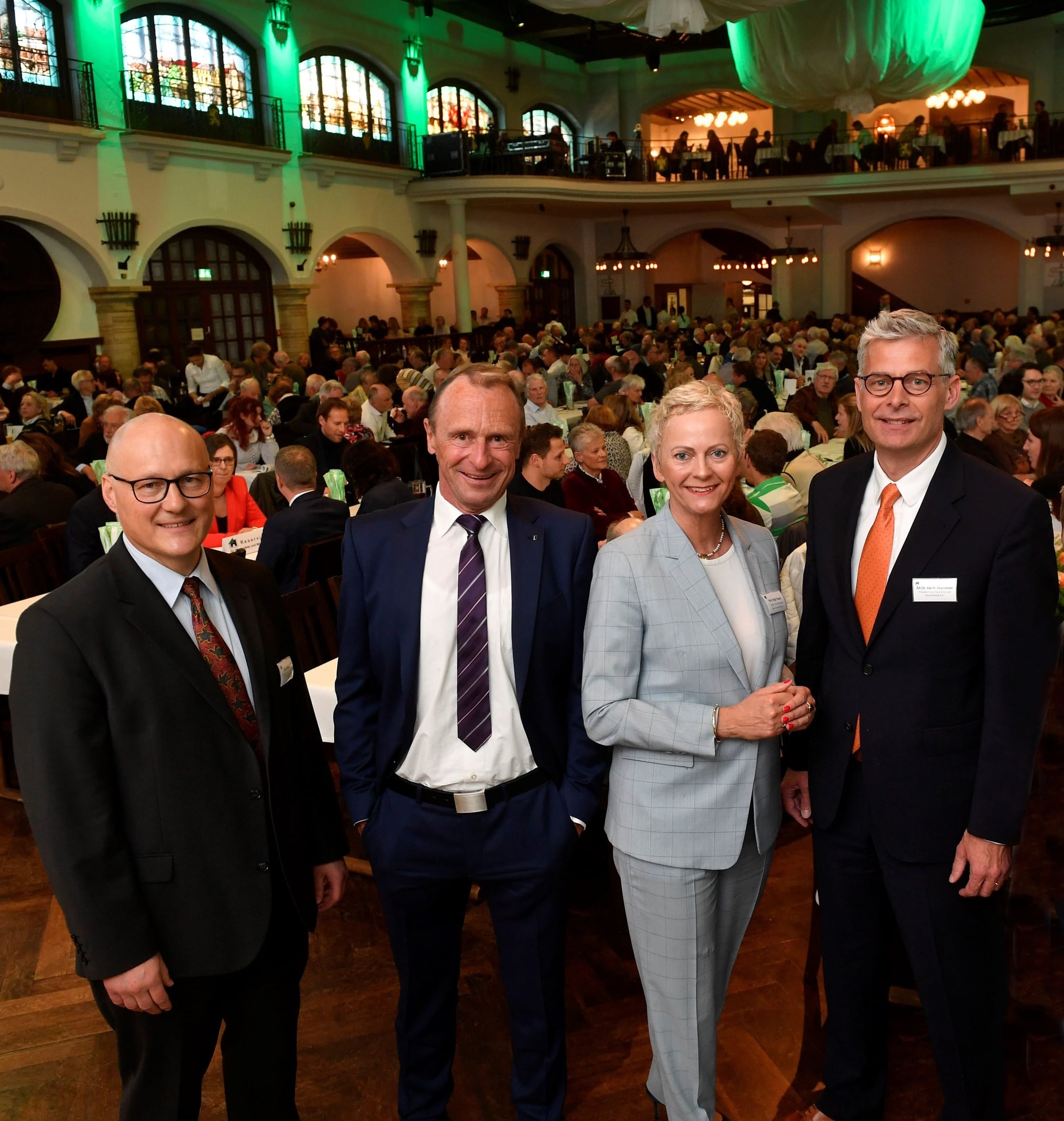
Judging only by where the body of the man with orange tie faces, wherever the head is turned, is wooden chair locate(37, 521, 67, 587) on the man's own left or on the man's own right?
on the man's own right

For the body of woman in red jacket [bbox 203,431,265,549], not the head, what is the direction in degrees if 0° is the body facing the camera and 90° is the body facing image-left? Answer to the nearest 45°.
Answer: approximately 0°

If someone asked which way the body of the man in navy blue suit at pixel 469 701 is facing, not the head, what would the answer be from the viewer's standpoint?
toward the camera

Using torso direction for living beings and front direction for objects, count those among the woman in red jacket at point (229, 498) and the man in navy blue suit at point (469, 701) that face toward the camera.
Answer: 2

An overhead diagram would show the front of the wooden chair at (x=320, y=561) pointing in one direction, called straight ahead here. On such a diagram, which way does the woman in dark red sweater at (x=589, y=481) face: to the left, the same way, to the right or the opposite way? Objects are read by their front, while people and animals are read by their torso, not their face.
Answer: the opposite way

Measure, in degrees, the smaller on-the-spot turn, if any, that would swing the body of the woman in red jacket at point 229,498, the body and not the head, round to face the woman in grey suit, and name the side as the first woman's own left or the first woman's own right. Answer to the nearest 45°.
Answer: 0° — they already face them

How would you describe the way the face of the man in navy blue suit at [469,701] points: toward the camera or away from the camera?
toward the camera

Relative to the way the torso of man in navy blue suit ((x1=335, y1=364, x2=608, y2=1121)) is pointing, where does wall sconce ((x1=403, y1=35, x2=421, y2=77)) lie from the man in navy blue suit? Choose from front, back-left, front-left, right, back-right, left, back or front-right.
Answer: back

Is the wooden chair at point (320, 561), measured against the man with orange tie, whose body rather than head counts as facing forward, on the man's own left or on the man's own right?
on the man's own right

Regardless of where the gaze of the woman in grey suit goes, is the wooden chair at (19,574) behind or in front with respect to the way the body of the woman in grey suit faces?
behind

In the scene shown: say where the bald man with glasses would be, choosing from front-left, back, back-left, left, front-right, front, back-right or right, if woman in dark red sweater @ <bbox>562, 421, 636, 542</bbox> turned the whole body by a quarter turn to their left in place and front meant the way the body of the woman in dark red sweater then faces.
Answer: back-right

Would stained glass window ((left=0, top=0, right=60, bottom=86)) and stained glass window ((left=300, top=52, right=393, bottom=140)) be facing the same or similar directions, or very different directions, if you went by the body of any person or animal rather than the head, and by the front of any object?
same or similar directions

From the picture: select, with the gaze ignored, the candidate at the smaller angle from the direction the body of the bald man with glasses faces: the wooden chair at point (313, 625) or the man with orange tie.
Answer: the man with orange tie

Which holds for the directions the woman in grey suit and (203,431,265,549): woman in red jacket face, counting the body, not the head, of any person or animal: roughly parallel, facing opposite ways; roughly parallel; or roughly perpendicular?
roughly parallel

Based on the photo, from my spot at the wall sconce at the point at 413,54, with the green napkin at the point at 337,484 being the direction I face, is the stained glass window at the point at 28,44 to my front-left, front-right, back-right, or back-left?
front-right

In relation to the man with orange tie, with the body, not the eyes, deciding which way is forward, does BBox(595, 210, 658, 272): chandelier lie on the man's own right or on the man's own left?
on the man's own right

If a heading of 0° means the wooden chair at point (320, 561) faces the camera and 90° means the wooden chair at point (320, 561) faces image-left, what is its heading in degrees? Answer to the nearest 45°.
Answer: approximately 135°
